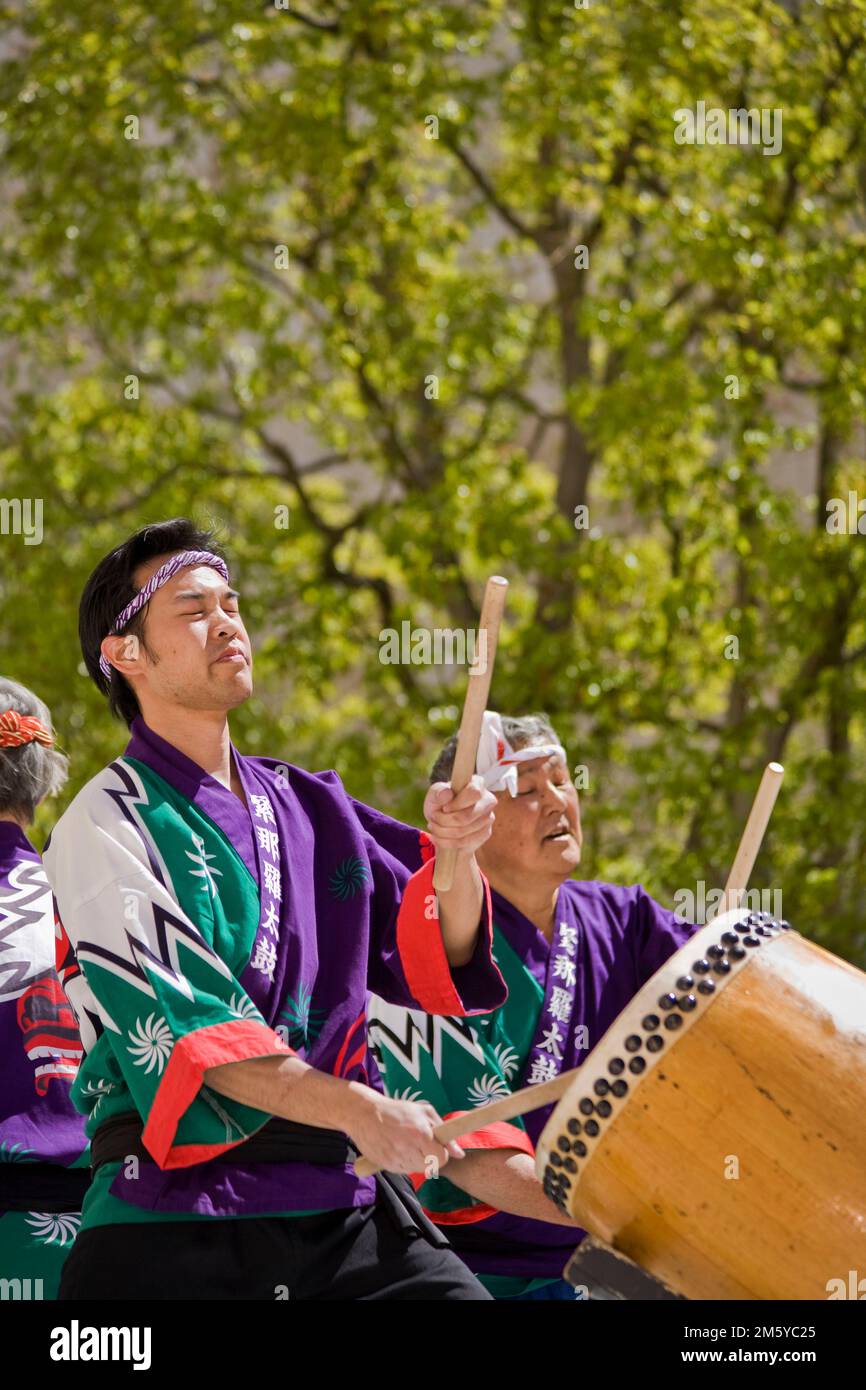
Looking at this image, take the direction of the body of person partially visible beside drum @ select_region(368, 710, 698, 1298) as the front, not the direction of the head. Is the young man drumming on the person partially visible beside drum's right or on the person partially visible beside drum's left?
on the person partially visible beside drum's right

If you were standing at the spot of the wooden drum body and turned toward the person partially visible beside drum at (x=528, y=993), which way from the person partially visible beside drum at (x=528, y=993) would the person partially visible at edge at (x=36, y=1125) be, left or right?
left

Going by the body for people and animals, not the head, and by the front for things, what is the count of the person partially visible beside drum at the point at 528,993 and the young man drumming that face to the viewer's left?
0

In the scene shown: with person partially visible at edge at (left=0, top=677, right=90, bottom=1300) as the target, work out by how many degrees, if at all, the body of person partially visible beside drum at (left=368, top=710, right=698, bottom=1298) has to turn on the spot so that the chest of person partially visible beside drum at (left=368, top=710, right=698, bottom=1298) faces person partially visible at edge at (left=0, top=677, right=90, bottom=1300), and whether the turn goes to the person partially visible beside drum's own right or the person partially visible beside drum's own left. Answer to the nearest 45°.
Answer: approximately 90° to the person partially visible beside drum's own right

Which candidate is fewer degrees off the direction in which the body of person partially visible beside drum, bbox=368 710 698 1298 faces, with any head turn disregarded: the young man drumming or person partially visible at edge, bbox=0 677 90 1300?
the young man drumming

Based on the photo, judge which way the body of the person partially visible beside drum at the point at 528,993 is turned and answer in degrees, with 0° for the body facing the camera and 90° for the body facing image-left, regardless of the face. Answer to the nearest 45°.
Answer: approximately 315°

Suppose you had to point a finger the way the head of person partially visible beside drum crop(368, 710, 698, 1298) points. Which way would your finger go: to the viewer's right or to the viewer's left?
to the viewer's right

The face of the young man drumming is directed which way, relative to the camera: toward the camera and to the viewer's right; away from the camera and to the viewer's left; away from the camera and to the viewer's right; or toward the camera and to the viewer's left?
toward the camera and to the viewer's right

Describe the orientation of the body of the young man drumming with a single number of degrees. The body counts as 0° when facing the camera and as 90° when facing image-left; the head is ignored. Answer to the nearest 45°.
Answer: approximately 315°

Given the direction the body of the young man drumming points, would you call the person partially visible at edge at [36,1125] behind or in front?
behind
